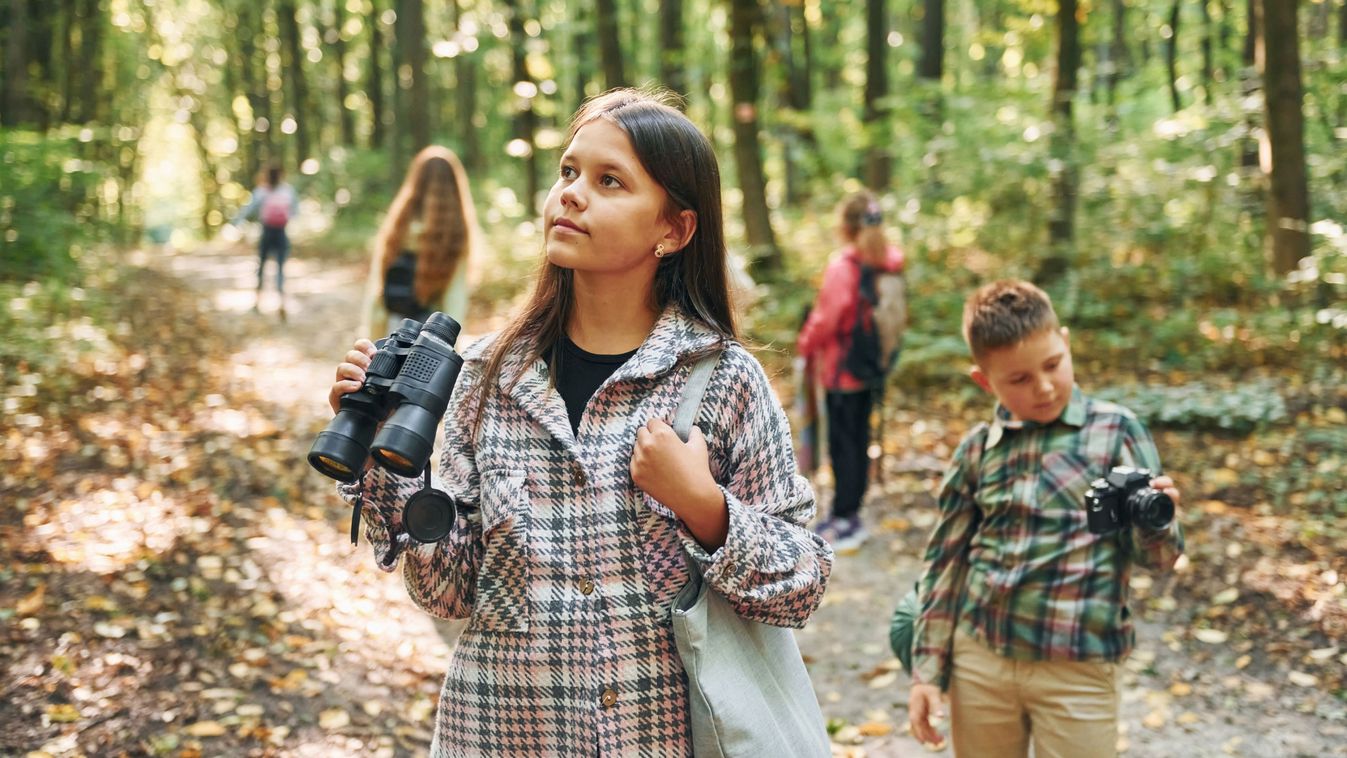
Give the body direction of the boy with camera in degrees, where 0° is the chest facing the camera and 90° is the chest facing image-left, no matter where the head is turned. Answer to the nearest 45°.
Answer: approximately 0°

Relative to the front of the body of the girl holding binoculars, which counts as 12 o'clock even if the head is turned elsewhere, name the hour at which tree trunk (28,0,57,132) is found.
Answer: The tree trunk is roughly at 5 o'clock from the girl holding binoculars.

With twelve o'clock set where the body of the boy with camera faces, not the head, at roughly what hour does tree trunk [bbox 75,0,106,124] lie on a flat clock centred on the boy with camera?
The tree trunk is roughly at 4 o'clock from the boy with camera.

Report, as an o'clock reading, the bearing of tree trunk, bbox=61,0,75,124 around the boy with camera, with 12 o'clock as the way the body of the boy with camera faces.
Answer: The tree trunk is roughly at 4 o'clock from the boy with camera.

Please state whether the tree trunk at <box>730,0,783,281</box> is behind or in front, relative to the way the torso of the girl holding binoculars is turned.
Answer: behind

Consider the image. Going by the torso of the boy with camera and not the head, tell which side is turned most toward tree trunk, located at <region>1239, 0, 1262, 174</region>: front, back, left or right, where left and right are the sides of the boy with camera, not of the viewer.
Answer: back

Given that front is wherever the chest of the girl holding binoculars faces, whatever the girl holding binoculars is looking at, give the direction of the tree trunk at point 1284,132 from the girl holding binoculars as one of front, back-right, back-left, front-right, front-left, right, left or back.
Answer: back-left
